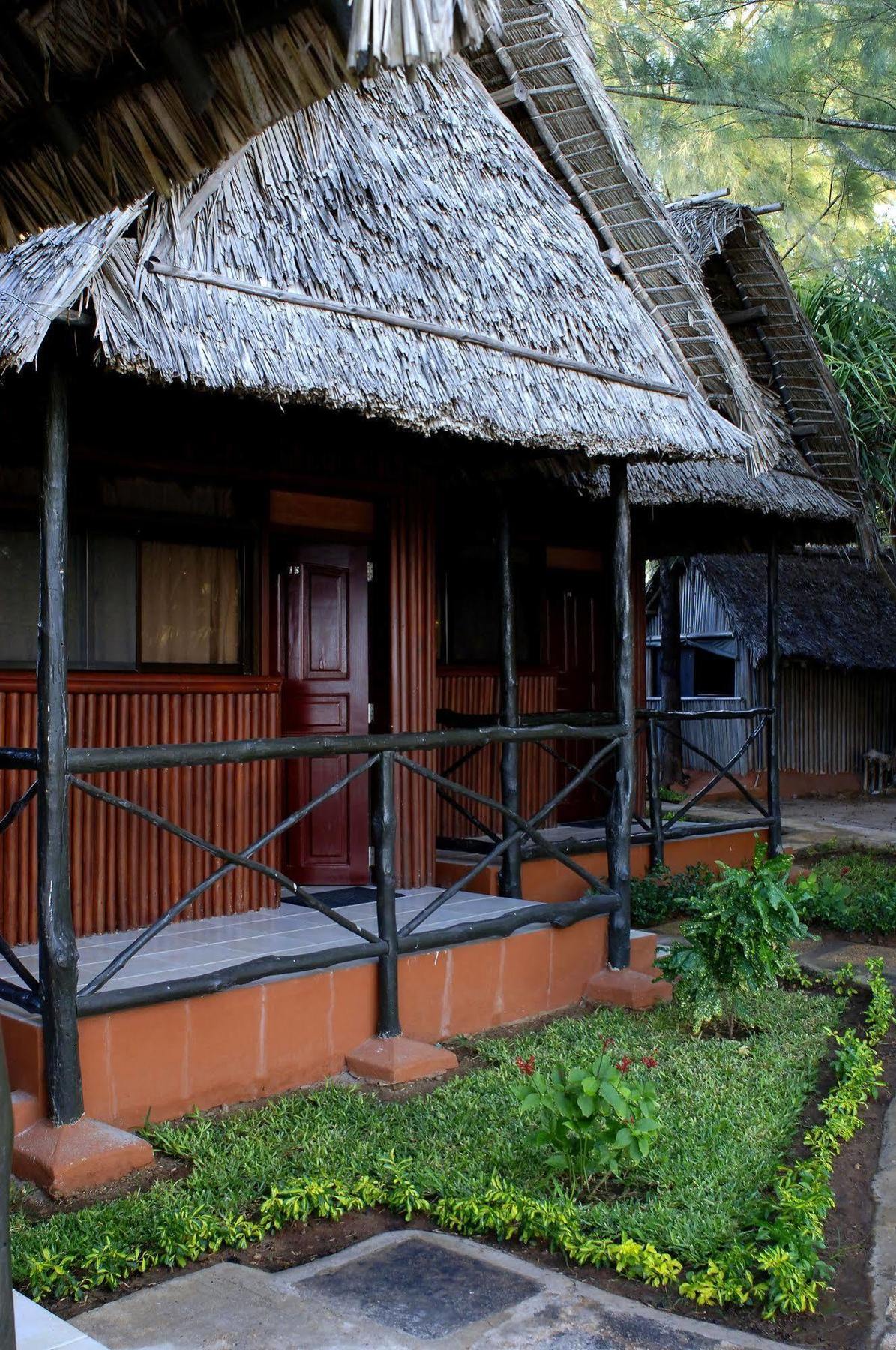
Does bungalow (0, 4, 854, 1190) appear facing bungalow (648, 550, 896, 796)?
no

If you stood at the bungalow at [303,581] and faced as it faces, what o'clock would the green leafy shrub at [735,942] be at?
The green leafy shrub is roughly at 11 o'clock from the bungalow.

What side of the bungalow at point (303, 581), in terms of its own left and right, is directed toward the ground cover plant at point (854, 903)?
left

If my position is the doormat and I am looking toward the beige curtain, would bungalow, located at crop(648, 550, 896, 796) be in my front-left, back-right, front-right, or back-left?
back-right

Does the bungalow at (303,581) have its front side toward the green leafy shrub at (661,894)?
no

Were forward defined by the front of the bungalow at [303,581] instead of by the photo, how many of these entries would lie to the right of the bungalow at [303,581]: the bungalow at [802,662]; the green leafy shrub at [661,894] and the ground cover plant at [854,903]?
0

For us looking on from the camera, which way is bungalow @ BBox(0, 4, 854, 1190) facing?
facing the viewer and to the right of the viewer
